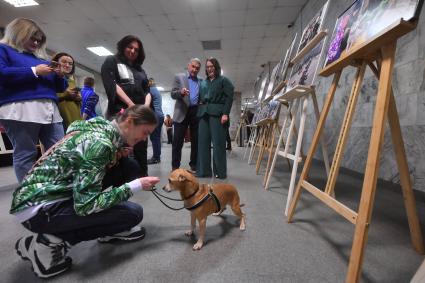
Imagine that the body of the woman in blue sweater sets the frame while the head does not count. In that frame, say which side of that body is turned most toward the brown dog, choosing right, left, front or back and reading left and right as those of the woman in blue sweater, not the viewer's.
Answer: front

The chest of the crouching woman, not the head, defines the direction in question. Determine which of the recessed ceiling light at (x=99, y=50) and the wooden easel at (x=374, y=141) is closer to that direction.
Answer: the wooden easel

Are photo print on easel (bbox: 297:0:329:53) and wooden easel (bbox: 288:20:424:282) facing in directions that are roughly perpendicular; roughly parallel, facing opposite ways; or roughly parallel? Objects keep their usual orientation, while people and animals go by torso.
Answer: roughly parallel

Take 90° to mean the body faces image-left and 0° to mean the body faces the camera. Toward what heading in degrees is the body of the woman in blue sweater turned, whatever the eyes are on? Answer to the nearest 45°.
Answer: approximately 315°

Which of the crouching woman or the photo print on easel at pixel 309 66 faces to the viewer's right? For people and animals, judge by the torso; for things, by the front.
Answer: the crouching woman

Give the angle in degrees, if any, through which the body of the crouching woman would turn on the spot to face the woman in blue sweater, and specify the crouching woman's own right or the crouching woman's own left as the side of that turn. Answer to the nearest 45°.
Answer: approximately 90° to the crouching woman's own left

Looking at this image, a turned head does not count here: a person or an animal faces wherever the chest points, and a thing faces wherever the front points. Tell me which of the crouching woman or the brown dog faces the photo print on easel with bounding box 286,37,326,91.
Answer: the crouching woman

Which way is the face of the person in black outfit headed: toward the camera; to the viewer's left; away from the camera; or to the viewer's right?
toward the camera

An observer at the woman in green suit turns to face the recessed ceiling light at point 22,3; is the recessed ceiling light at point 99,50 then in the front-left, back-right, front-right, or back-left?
front-right

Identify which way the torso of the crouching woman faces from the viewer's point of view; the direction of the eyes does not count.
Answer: to the viewer's right

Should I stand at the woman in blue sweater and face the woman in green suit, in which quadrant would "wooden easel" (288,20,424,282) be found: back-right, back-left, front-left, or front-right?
front-right

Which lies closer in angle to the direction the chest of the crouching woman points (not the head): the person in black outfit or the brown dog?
the brown dog
